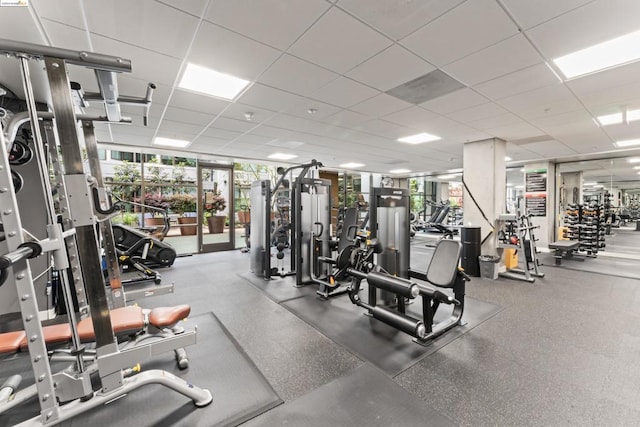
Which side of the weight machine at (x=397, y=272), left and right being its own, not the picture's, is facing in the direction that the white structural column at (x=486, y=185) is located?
back

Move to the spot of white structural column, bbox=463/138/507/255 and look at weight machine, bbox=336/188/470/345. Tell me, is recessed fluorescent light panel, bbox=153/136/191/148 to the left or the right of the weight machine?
right

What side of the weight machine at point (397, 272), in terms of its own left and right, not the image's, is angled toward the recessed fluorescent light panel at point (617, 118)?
back

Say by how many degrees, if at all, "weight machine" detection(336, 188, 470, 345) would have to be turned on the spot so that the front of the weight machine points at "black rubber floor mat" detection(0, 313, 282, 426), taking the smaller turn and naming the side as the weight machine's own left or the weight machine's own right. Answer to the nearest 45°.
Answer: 0° — it already faces it

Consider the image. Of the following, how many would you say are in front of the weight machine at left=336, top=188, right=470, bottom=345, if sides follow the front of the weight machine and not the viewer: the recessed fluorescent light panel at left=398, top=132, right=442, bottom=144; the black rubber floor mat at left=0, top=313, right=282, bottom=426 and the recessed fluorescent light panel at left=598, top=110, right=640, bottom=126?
1

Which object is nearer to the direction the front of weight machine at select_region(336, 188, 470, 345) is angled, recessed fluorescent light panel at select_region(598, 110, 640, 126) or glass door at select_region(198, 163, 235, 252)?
the glass door

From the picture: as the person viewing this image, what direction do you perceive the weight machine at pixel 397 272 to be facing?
facing the viewer and to the left of the viewer

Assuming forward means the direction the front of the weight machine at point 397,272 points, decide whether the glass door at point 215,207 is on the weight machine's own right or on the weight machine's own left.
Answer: on the weight machine's own right

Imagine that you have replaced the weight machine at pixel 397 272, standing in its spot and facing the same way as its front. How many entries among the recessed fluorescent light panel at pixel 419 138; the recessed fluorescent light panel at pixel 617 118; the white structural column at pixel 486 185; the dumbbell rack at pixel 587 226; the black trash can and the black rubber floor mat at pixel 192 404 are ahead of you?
1

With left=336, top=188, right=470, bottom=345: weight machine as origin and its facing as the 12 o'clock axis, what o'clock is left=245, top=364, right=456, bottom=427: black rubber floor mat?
The black rubber floor mat is roughly at 11 o'clock from the weight machine.

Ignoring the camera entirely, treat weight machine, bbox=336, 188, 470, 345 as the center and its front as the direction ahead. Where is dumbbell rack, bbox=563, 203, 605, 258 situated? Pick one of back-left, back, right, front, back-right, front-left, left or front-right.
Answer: back

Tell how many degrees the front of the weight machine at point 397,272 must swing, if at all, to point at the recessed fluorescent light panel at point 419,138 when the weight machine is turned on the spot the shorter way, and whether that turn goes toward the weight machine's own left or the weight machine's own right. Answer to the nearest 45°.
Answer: approximately 135° to the weight machine's own right

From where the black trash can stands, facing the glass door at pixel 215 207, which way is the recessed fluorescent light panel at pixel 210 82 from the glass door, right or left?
left
